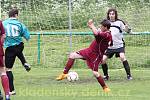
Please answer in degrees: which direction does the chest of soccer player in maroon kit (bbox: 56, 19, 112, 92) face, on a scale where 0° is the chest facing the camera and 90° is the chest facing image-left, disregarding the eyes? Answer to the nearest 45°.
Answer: approximately 90°

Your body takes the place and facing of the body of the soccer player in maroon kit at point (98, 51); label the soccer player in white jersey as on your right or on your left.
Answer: on your right
